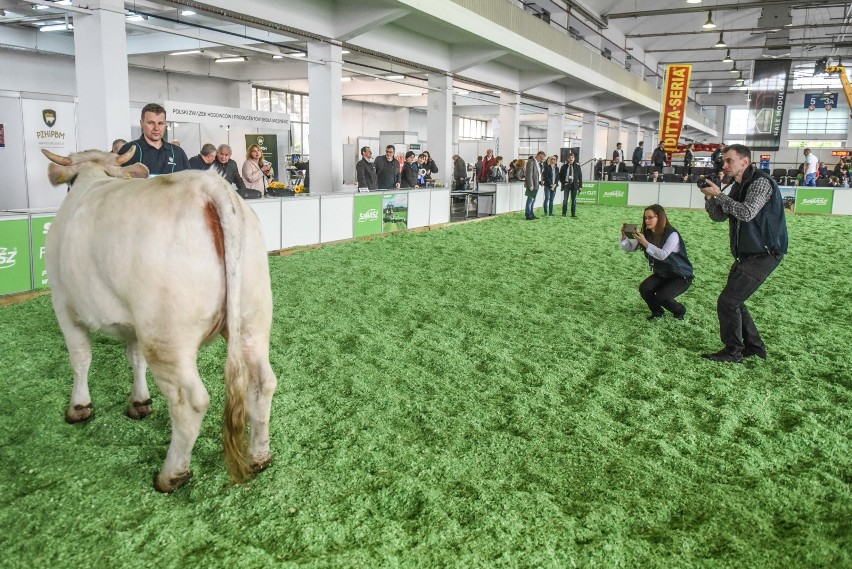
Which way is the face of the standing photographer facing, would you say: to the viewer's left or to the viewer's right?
to the viewer's left

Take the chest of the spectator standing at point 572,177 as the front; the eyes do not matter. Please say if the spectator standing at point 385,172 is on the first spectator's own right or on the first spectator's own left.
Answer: on the first spectator's own right

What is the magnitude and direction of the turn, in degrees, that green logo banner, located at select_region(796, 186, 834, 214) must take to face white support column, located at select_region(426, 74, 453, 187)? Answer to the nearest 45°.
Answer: approximately 45° to its right

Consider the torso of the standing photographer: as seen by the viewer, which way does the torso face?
to the viewer's left

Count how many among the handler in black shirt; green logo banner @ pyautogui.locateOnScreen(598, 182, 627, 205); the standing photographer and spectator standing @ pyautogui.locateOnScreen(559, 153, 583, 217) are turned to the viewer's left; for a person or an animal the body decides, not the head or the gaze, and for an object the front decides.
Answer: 1

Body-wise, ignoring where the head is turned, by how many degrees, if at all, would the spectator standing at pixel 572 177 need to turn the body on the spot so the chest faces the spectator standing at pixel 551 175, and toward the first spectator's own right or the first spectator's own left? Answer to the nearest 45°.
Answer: approximately 45° to the first spectator's own right

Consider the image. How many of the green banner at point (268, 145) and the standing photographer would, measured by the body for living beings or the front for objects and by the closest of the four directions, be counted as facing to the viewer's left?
1

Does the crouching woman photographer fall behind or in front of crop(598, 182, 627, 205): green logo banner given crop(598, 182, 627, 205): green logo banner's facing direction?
in front

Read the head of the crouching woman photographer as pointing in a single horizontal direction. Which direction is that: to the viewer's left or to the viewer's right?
to the viewer's left

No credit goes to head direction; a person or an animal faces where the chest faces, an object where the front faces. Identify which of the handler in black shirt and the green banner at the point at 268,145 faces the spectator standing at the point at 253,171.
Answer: the green banner

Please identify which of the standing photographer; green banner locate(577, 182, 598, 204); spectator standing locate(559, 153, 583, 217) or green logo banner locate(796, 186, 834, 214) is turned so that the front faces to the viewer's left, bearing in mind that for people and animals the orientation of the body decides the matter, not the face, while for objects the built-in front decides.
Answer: the standing photographer
